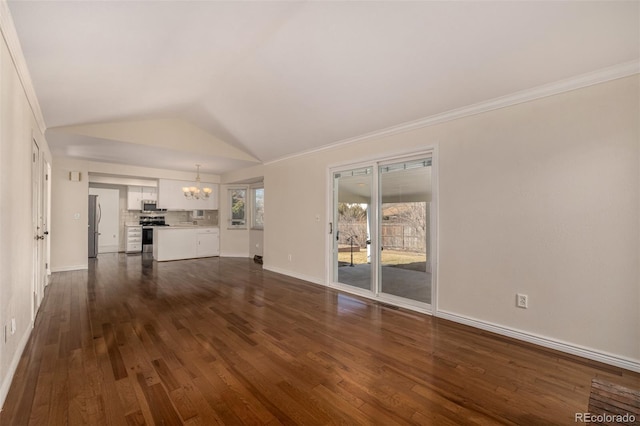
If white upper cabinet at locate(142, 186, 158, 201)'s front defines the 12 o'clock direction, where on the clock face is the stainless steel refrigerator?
The stainless steel refrigerator is roughly at 2 o'clock from the white upper cabinet.

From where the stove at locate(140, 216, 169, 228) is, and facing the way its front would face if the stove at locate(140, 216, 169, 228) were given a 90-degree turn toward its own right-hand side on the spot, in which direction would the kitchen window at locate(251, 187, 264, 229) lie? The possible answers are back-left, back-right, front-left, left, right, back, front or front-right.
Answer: back-left

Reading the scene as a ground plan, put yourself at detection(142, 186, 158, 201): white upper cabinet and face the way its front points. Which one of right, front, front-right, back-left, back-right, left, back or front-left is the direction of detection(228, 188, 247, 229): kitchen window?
front-left

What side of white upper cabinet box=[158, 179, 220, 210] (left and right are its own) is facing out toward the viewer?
front

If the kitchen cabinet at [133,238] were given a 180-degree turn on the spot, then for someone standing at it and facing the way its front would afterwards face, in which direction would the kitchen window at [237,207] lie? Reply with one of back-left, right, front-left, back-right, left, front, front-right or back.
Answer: back-right

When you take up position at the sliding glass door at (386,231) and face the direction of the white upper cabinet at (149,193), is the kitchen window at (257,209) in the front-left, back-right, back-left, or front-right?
front-right

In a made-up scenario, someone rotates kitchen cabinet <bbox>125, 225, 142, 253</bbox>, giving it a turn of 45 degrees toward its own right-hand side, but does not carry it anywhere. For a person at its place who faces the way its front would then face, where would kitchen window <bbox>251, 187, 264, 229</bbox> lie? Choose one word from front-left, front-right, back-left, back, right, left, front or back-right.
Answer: left

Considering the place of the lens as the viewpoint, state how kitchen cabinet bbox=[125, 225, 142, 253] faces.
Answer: facing the viewer
